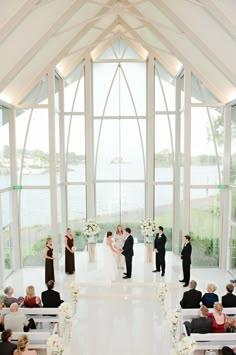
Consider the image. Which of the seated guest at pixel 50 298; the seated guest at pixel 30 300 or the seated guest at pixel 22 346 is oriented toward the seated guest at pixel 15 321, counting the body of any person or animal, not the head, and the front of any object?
the seated guest at pixel 22 346

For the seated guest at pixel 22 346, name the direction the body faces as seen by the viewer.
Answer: away from the camera

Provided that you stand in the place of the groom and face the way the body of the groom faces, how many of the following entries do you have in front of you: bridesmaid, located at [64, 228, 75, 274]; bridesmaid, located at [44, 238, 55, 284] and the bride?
3

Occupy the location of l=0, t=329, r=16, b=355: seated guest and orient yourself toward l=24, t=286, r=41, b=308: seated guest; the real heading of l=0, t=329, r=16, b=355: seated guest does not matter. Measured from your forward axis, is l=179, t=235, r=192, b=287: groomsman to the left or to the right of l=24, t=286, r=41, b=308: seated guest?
right

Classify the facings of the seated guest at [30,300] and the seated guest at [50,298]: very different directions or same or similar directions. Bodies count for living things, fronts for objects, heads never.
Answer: same or similar directions

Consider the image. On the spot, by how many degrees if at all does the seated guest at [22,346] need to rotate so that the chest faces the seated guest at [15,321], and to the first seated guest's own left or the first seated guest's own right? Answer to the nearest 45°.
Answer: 0° — they already face them

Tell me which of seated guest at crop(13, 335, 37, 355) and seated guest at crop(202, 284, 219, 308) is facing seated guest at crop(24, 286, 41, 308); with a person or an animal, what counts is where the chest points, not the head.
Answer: seated guest at crop(13, 335, 37, 355)

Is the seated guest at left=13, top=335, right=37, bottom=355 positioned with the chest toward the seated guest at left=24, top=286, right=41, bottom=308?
yes

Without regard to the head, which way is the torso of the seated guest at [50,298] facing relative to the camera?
away from the camera

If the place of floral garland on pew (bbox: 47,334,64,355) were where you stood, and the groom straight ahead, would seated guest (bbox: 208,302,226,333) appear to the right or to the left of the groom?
right

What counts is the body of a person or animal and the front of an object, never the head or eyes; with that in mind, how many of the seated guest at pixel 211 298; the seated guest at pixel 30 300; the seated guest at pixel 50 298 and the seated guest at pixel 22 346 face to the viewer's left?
0

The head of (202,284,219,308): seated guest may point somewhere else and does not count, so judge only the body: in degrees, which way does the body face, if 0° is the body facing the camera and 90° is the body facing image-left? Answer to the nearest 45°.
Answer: approximately 180°

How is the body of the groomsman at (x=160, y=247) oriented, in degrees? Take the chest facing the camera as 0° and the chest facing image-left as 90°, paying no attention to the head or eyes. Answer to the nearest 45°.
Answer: approximately 45°

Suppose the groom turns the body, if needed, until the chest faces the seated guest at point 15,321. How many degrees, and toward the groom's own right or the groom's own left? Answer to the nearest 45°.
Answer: approximately 45° to the groom's own left

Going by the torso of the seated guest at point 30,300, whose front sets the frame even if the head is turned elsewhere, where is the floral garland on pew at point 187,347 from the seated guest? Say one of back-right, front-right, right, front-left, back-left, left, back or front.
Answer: back-right

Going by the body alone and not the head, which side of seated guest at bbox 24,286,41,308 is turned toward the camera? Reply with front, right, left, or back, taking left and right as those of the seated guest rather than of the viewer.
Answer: back
